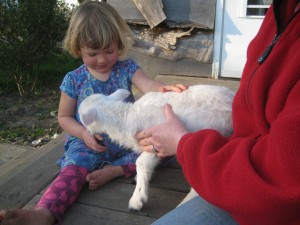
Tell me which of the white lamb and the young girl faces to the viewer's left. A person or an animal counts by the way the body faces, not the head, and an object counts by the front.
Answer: the white lamb

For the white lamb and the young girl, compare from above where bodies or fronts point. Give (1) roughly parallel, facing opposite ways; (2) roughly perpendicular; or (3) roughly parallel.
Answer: roughly perpendicular

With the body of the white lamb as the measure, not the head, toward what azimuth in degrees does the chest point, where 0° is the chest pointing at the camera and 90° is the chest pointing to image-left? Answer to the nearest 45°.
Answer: approximately 90°

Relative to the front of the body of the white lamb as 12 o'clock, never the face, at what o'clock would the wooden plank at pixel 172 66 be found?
The wooden plank is roughly at 3 o'clock from the white lamb.

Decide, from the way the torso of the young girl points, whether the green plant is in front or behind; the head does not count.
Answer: behind

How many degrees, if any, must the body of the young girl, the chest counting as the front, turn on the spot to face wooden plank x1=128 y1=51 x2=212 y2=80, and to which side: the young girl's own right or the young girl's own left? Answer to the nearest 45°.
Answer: approximately 135° to the young girl's own left

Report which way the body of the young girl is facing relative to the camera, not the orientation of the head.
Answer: toward the camera

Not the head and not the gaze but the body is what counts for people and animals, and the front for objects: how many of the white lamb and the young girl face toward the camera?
1

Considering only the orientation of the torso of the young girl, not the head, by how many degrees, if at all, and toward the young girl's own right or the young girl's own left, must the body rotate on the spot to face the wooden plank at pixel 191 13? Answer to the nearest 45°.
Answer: approximately 135° to the young girl's own left

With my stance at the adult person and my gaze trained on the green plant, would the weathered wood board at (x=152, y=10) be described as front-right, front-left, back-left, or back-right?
front-right

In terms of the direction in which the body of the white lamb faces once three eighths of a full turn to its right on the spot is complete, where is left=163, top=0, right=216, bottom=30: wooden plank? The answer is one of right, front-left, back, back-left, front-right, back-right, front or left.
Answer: front-left
